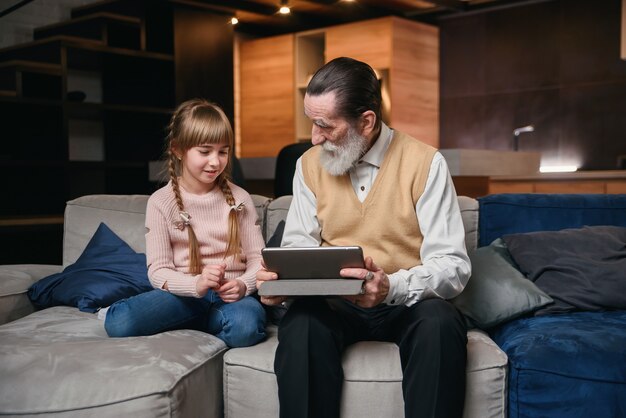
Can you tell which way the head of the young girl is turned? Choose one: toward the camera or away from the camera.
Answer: toward the camera

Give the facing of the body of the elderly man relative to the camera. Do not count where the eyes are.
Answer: toward the camera

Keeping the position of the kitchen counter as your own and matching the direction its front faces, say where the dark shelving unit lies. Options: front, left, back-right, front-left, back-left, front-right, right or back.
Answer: right

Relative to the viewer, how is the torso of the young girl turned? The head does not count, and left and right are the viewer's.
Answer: facing the viewer

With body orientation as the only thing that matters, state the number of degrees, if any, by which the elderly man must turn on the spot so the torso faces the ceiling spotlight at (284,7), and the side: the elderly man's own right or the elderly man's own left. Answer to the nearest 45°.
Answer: approximately 180°

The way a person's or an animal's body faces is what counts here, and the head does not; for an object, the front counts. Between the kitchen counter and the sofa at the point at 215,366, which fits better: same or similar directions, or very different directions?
same or similar directions

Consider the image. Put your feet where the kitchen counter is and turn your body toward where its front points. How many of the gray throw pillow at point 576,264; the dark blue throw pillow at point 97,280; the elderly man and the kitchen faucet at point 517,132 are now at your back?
1

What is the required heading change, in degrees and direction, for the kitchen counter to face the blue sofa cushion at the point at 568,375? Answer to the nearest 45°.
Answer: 0° — it already faces it

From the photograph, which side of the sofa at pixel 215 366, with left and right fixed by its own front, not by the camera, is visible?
front

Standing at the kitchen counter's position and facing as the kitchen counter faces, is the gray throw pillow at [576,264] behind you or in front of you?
in front

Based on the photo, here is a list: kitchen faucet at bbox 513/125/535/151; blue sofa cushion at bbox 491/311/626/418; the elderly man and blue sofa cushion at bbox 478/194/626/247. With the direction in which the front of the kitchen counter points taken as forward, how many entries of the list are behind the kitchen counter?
1
